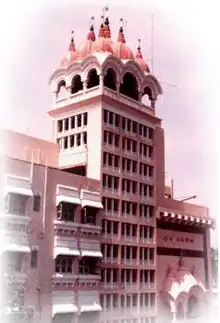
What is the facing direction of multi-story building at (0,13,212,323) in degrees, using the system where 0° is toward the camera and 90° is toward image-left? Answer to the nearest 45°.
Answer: approximately 315°
